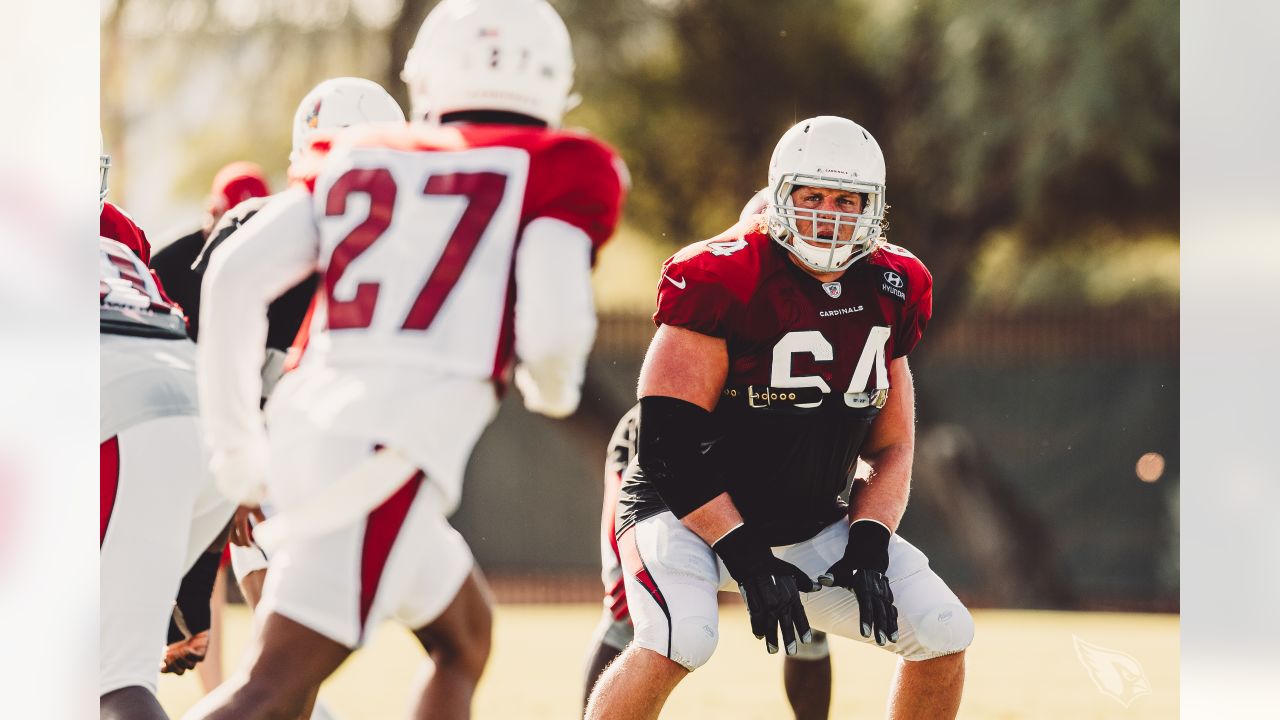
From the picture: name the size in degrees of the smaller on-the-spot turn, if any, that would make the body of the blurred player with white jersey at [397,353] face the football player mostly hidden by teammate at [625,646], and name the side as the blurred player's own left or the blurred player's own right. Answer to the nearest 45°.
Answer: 0° — they already face them

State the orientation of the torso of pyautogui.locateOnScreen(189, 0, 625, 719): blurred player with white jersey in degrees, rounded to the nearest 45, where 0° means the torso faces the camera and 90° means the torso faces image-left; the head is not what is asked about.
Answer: approximately 225°

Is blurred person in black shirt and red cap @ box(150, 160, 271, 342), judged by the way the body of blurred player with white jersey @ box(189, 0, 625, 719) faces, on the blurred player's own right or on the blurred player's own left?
on the blurred player's own left

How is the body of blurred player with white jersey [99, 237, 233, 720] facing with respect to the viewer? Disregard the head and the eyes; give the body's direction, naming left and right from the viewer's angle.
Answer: facing away from the viewer and to the left of the viewer
